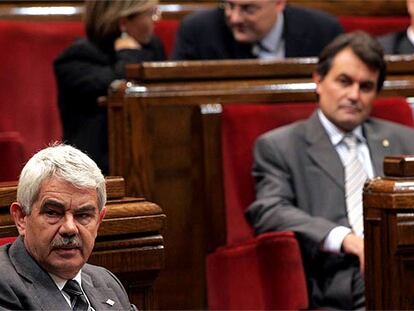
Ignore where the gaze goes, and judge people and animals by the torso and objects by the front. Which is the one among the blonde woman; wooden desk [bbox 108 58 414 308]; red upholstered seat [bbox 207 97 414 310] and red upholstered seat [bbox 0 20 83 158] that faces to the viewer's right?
the blonde woman

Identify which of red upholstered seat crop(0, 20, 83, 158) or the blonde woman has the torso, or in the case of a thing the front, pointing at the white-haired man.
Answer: the red upholstered seat

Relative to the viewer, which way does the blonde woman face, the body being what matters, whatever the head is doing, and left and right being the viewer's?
facing to the right of the viewer

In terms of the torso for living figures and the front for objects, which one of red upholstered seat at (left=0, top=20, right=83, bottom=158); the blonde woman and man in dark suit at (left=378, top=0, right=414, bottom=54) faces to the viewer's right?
the blonde woman

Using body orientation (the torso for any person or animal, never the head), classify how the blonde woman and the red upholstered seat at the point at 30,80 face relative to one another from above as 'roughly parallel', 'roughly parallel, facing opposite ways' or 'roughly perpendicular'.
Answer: roughly perpendicular
